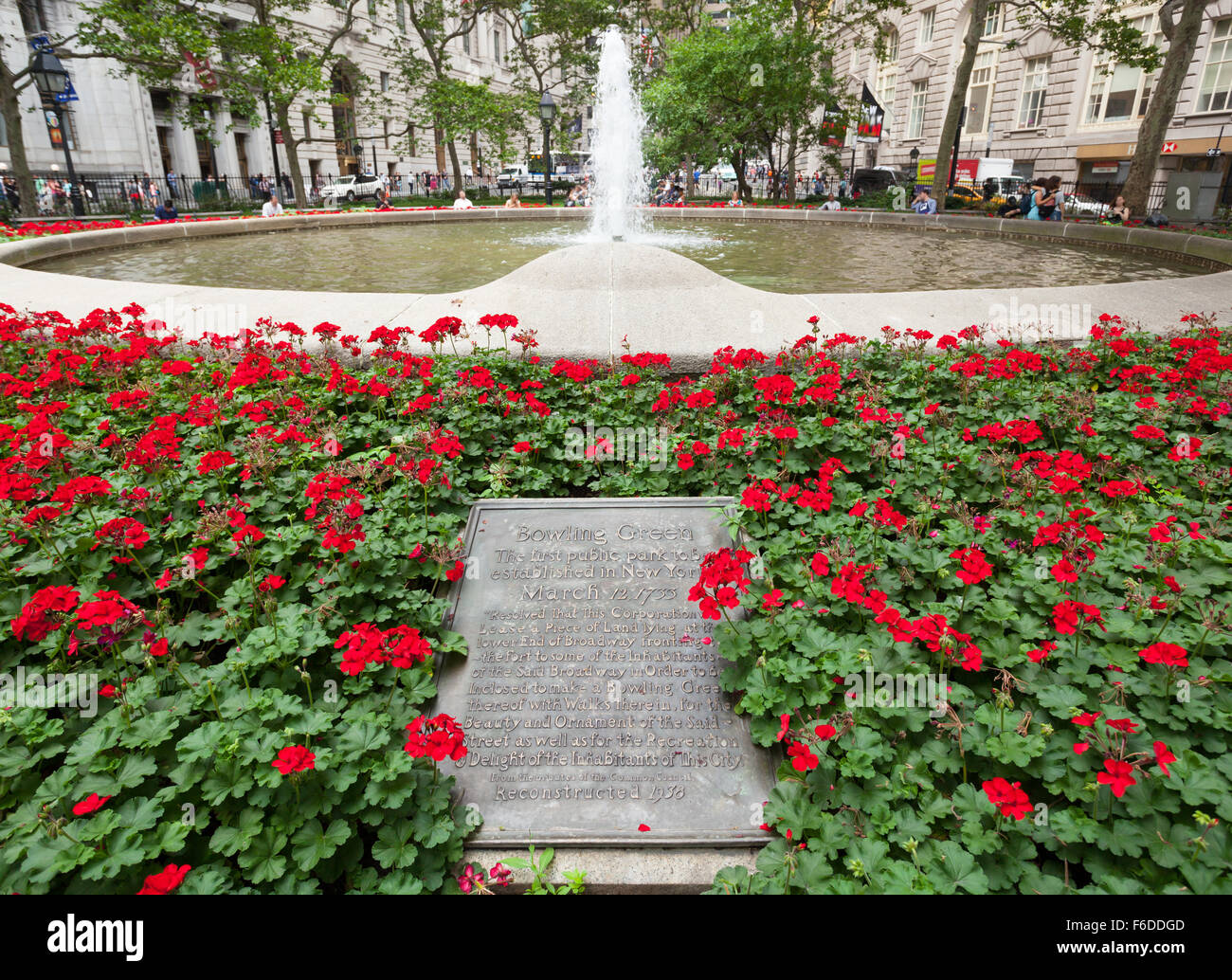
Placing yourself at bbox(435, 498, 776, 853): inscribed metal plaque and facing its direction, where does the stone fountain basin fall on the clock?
The stone fountain basin is roughly at 6 o'clock from the inscribed metal plaque.

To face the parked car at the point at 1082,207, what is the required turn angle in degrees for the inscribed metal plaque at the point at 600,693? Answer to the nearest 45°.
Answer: approximately 135° to its left

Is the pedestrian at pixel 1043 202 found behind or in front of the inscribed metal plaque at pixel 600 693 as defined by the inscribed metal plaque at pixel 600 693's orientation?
behind

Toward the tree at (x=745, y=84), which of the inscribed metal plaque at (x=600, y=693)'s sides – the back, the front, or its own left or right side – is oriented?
back

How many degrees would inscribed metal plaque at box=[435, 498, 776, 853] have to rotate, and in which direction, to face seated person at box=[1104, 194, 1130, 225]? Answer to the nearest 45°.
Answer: approximately 135° to its left

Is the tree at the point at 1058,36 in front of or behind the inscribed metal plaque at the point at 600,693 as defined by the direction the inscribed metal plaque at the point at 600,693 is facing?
behind

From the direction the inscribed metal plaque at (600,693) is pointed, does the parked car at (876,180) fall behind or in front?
behind

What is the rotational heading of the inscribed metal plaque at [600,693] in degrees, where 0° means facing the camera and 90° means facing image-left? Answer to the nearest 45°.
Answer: approximately 0°
